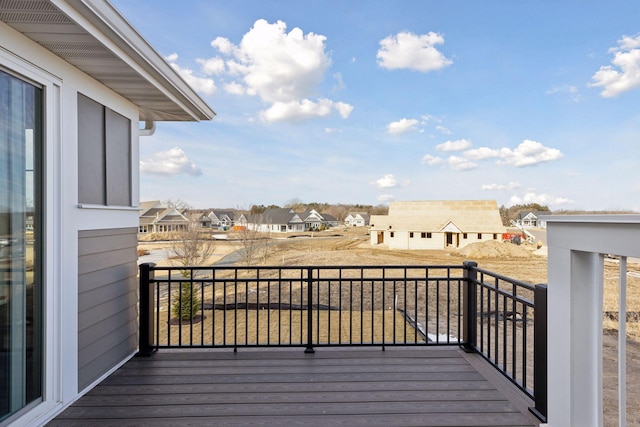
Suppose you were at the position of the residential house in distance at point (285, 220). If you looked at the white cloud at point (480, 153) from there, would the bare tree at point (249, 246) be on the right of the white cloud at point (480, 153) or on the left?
right

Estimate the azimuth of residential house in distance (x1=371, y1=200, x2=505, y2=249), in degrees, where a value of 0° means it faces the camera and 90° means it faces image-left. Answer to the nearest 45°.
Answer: approximately 0°

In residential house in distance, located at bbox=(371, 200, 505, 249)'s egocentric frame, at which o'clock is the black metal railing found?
The black metal railing is roughly at 12 o'clock from the residential house in distance.

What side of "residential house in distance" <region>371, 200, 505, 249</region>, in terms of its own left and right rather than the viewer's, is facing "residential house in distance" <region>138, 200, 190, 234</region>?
right

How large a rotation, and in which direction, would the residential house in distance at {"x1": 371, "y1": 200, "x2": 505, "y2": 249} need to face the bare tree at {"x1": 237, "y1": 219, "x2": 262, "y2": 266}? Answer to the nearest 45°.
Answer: approximately 45° to its right
